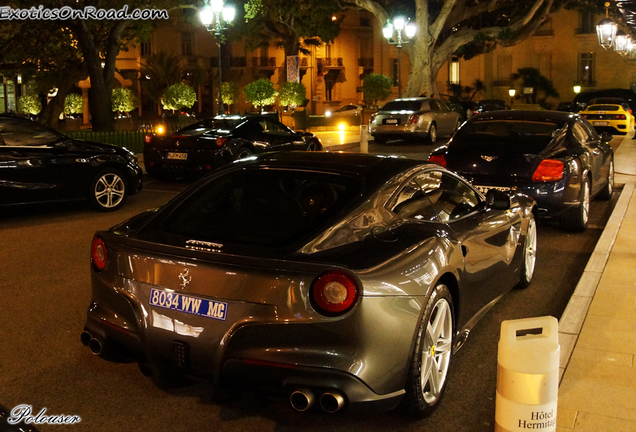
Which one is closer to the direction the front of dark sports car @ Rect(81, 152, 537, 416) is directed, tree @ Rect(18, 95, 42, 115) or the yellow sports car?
the yellow sports car

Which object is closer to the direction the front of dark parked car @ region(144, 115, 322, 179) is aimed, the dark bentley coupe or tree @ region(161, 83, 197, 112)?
the tree

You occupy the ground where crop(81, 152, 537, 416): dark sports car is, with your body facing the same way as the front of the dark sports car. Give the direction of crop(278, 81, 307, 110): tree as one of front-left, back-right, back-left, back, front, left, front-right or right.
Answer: front-left

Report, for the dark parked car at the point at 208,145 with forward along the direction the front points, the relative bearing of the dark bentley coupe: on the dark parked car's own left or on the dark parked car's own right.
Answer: on the dark parked car's own right

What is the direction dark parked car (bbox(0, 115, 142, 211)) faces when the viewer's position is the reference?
facing to the right of the viewer

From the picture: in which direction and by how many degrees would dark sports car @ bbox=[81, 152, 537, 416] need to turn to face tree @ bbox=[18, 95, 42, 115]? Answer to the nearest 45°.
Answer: approximately 45° to its left

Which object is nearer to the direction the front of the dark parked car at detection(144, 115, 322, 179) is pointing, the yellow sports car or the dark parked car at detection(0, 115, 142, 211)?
the yellow sports car

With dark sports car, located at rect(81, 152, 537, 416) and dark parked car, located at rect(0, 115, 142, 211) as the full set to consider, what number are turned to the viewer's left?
0

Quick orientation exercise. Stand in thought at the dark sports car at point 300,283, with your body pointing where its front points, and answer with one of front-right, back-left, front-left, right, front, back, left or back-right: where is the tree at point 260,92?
front-left

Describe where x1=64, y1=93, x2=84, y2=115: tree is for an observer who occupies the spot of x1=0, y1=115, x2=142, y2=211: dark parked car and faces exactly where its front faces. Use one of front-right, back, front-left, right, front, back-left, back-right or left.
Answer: left

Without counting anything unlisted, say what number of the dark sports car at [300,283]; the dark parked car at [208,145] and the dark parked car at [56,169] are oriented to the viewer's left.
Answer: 0

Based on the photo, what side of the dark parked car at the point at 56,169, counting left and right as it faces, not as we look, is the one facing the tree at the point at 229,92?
left

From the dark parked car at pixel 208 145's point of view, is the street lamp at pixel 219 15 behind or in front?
in front

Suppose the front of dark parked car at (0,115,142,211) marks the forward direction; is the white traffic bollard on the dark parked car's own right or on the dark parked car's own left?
on the dark parked car's own right

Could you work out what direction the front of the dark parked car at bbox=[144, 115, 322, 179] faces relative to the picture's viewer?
facing away from the viewer and to the right of the viewer

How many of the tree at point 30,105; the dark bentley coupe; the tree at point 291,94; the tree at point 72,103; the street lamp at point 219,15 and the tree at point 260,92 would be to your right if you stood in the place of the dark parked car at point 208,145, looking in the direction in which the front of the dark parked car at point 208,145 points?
1
